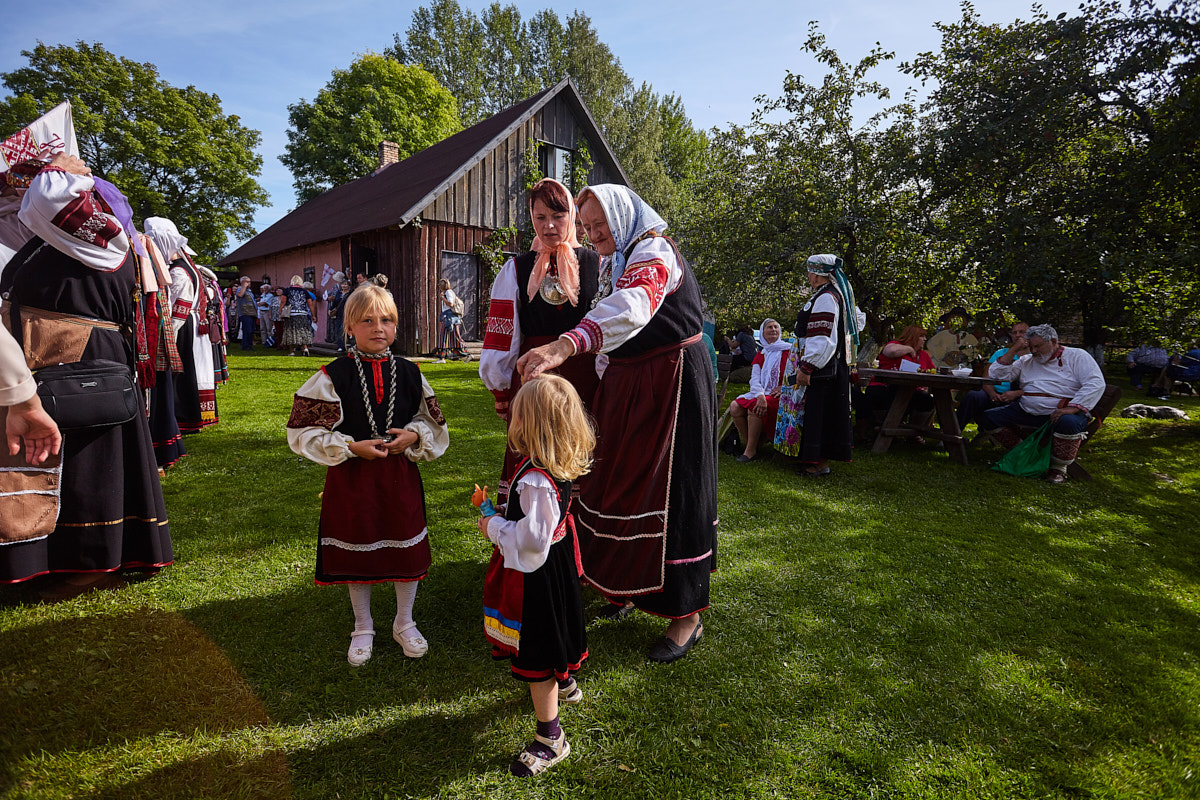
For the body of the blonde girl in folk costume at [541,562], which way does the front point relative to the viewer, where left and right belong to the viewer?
facing to the left of the viewer

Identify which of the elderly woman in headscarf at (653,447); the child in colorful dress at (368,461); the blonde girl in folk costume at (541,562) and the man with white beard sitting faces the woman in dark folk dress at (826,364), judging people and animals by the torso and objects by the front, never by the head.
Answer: the man with white beard sitting

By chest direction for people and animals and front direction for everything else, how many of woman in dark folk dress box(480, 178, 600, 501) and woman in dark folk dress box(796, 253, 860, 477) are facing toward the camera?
1

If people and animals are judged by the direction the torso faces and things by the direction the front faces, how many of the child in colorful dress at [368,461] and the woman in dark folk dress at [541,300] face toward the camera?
2

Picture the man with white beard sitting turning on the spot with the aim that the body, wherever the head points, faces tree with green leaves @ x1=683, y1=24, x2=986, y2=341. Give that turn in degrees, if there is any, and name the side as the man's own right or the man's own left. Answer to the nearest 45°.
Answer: approximately 90° to the man's own right

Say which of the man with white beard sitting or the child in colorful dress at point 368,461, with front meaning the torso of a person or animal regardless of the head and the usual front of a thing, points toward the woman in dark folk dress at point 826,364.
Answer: the man with white beard sitting

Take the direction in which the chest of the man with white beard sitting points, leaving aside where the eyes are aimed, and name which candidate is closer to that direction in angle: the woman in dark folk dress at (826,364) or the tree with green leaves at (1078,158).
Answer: the woman in dark folk dress

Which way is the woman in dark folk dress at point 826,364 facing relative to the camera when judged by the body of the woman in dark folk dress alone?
to the viewer's left

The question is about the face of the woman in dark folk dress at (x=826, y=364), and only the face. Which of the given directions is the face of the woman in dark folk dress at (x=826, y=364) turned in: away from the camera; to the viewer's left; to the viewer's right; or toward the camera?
to the viewer's left

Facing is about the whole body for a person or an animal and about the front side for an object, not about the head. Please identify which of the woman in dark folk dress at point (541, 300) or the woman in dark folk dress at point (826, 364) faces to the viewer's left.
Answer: the woman in dark folk dress at point (826, 364)
